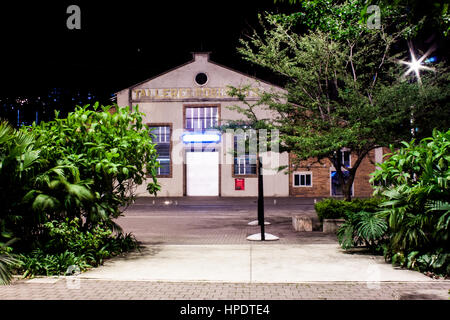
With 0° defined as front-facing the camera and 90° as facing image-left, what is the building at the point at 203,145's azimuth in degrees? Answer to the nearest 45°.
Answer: approximately 0°

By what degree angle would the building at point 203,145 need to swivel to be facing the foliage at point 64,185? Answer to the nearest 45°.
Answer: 0° — it already faces it

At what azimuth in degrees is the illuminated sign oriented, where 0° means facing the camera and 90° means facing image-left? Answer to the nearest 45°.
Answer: approximately 0°

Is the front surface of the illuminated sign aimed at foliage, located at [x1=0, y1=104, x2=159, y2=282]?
yes

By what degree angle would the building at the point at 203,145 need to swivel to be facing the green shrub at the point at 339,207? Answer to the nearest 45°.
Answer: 0° — it already faces it

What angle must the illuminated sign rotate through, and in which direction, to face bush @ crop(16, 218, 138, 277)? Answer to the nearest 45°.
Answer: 0° — it already faces it
